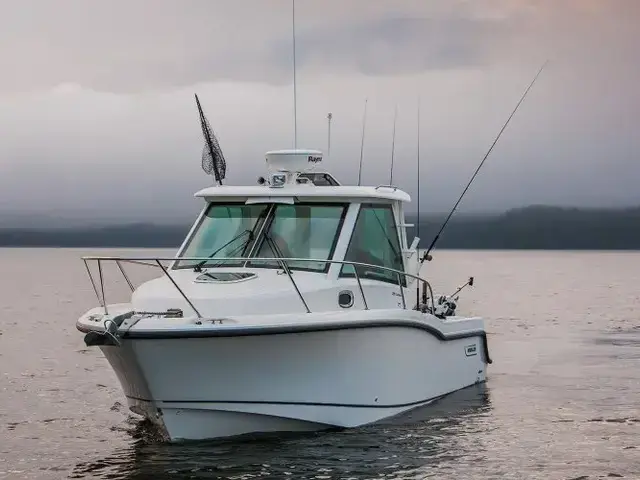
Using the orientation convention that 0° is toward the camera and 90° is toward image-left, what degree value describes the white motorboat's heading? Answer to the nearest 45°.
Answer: approximately 45°
